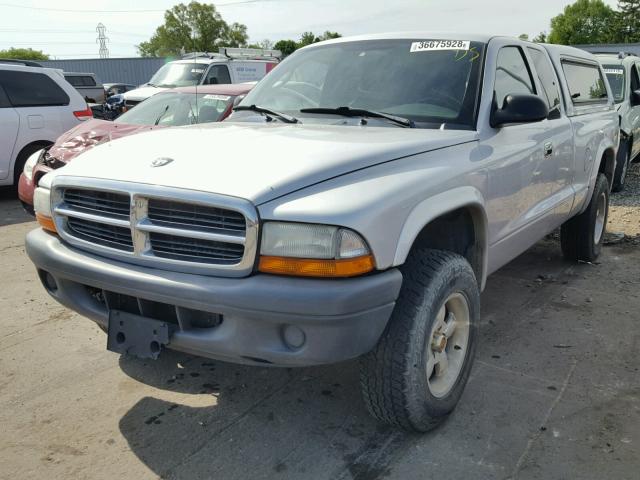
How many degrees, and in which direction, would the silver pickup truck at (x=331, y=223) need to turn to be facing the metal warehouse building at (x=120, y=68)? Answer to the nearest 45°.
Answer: approximately 135° to its right

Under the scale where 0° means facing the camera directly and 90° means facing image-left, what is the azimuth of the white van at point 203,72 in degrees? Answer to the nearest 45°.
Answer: approximately 45°

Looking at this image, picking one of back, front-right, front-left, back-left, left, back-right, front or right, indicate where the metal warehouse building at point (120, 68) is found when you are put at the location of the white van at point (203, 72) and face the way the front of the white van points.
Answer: back-right

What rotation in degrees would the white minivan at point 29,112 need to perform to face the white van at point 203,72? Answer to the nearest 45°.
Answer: approximately 135° to its right

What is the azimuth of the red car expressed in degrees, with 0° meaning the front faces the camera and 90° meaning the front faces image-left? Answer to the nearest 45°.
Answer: approximately 45°

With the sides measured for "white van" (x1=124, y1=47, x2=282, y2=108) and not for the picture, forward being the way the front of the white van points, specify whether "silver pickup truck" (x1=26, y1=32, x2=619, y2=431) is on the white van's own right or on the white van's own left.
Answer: on the white van's own left

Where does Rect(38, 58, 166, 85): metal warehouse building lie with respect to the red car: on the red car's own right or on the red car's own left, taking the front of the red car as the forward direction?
on the red car's own right

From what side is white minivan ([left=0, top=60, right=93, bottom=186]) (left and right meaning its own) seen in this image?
left

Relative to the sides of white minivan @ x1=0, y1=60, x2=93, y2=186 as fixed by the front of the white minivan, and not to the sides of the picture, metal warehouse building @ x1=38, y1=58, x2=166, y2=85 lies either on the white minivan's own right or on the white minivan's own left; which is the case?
on the white minivan's own right
